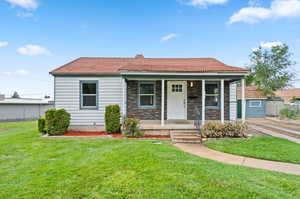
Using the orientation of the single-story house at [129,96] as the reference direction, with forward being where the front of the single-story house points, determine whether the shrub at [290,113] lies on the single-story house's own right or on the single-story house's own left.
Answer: on the single-story house's own left

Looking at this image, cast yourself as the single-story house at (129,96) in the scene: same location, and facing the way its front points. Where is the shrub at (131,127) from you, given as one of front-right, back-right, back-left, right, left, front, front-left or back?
front

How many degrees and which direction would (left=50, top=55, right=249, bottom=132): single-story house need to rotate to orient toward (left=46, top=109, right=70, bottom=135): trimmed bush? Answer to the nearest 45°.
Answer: approximately 45° to its right

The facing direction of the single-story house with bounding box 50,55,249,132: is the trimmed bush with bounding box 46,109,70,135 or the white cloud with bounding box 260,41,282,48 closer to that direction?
the trimmed bush

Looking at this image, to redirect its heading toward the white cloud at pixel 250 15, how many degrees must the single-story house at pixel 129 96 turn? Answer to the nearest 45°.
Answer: approximately 135° to its left

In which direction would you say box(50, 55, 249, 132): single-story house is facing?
toward the camera

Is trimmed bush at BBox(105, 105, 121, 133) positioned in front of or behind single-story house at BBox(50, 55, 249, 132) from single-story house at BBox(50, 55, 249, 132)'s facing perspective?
in front

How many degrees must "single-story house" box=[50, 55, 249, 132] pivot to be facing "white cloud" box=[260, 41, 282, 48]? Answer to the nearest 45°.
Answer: approximately 135° to its left

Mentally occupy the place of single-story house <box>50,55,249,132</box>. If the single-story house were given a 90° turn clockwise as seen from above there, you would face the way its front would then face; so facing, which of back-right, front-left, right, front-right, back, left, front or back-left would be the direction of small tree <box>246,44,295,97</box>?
back-right

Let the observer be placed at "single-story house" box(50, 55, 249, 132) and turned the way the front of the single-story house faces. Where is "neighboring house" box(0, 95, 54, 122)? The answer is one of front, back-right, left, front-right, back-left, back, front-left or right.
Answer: back-right
